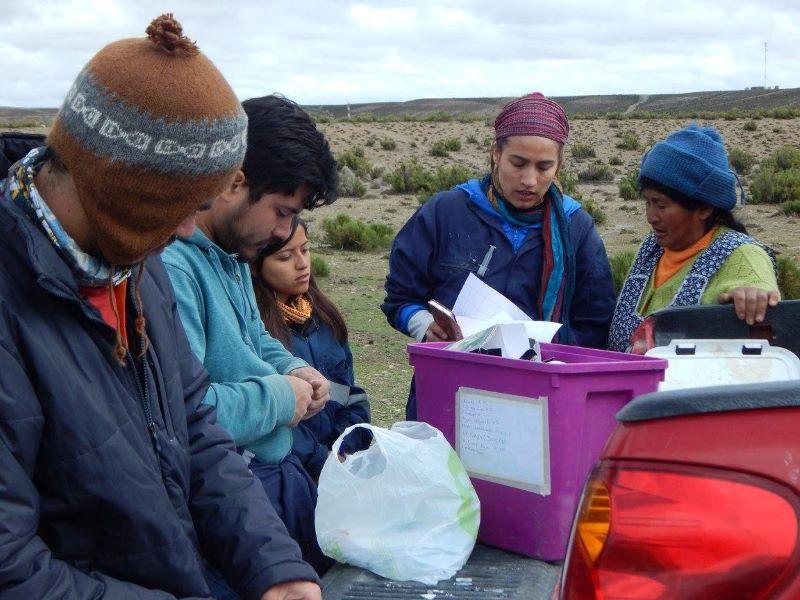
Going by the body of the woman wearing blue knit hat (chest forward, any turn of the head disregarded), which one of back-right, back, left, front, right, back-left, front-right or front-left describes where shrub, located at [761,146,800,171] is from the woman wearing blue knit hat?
back-right

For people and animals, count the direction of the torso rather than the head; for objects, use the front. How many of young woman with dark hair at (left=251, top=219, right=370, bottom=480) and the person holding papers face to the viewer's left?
0

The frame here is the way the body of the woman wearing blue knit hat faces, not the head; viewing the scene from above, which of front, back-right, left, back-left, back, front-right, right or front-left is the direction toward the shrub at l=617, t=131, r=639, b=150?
back-right

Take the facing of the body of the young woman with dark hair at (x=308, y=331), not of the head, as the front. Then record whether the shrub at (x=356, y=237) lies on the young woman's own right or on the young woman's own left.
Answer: on the young woman's own left

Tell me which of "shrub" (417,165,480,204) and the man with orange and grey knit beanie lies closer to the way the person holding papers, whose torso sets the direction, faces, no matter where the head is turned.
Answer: the man with orange and grey knit beanie

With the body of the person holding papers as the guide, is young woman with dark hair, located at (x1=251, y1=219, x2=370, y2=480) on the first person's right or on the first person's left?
on the first person's right

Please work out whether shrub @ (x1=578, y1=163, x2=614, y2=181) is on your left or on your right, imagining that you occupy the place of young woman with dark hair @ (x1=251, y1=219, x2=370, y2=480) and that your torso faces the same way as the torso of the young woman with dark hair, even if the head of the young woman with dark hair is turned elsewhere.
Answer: on your left

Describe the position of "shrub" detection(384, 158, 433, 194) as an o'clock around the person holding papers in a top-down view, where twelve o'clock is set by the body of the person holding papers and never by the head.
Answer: The shrub is roughly at 6 o'clock from the person holding papers.

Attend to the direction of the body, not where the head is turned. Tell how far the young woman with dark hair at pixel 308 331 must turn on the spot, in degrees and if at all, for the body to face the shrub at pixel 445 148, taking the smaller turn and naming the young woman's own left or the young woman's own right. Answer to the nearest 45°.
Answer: approximately 135° to the young woman's own left

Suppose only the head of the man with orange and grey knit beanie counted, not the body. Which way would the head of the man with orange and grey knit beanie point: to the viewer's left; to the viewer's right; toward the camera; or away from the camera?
to the viewer's right

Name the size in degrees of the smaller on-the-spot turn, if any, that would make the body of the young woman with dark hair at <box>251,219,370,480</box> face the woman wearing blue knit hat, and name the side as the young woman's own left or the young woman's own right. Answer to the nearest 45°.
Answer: approximately 45° to the young woman's own left

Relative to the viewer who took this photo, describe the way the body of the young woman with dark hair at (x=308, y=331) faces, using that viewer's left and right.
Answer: facing the viewer and to the right of the viewer

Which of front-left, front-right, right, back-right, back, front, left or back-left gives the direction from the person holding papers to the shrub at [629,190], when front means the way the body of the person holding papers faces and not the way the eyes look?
back

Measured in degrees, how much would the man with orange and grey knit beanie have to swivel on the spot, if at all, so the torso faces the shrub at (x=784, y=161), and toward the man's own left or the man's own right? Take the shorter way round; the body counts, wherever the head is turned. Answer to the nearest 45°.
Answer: approximately 90° to the man's own left

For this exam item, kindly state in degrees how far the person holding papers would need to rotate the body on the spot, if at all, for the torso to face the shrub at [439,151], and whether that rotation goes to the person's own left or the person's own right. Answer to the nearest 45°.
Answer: approximately 180°
